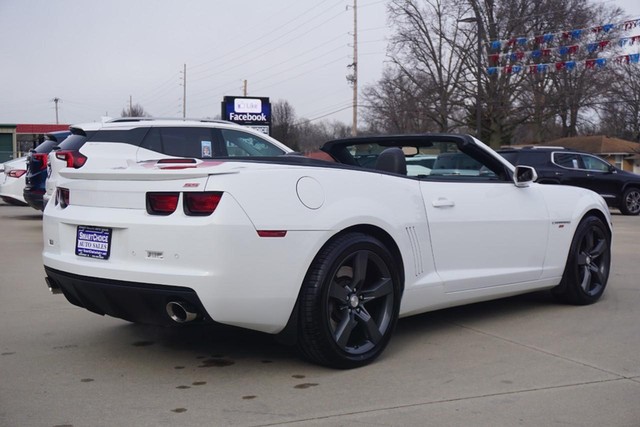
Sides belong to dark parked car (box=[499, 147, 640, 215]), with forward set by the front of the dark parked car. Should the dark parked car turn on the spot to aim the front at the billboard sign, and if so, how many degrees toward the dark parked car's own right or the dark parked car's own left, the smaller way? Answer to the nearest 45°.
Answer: approximately 180°

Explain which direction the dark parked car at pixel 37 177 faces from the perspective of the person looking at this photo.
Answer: facing away from the viewer and to the right of the viewer

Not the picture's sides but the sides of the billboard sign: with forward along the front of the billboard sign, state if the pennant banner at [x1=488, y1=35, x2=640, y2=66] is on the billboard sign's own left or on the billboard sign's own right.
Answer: on the billboard sign's own left

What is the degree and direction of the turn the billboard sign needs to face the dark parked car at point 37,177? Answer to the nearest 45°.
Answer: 0° — it already faces it

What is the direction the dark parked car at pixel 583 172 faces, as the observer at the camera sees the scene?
facing to the right of the viewer

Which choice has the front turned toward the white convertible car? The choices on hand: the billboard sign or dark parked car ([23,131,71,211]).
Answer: the billboard sign

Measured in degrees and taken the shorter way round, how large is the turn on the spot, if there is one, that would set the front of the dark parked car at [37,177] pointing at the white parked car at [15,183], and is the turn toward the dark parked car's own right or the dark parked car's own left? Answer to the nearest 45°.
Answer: approximately 45° to the dark parked car's own left

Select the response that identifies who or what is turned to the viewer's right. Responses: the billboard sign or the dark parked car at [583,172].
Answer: the dark parked car

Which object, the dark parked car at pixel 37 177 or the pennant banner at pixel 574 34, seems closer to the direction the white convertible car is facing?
the pennant banner

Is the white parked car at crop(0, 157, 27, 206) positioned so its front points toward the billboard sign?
yes

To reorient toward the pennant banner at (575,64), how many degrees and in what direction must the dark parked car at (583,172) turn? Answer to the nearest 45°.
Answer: approximately 90° to its left
